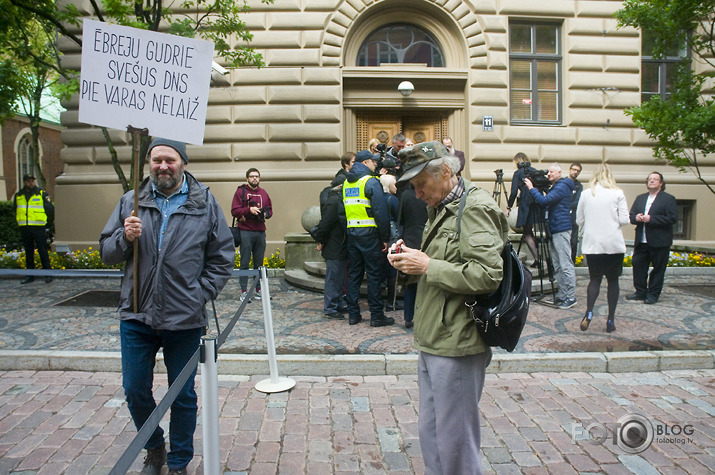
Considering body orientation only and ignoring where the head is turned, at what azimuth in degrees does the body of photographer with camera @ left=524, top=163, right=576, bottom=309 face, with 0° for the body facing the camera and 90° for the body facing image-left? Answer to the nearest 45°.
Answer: approximately 90°

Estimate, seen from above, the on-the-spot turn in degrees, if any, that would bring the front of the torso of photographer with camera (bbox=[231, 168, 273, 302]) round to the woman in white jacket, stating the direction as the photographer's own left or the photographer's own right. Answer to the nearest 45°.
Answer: approximately 45° to the photographer's own left

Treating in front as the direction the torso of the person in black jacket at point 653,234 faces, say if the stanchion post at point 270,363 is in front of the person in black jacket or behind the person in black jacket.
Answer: in front

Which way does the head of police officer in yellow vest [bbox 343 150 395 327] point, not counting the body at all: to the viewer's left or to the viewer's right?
to the viewer's right

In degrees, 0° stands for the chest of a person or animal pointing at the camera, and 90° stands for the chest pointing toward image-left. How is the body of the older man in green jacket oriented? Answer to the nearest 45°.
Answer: approximately 90°

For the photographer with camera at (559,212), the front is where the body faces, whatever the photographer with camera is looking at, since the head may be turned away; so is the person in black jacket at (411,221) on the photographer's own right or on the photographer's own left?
on the photographer's own left

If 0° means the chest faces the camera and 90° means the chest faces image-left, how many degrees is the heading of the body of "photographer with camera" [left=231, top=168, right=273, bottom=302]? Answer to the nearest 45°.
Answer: approximately 0°

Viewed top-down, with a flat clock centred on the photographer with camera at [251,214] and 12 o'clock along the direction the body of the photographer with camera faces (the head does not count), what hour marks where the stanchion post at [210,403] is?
The stanchion post is roughly at 12 o'clock from the photographer with camera.
